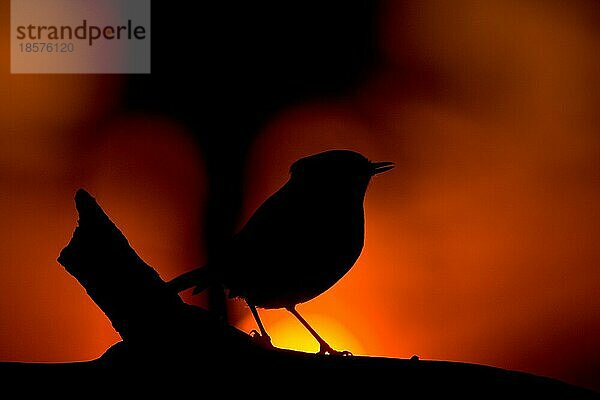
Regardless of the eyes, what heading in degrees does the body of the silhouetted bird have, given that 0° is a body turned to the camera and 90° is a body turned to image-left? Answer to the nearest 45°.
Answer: approximately 270°
